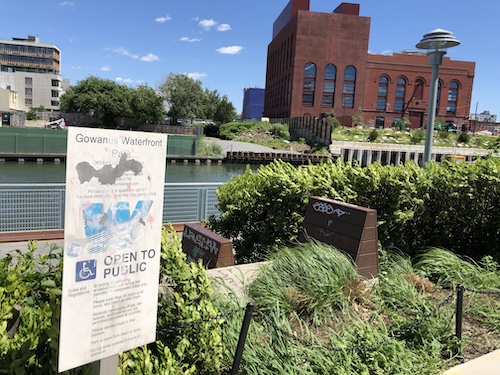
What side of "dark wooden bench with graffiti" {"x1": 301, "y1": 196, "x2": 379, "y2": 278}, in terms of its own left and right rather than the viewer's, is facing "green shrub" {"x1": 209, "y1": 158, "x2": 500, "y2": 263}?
back

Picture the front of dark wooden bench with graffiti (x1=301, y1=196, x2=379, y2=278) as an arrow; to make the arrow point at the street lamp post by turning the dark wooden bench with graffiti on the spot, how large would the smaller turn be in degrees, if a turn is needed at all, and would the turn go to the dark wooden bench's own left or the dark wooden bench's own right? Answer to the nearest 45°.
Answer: approximately 135° to the dark wooden bench's own right

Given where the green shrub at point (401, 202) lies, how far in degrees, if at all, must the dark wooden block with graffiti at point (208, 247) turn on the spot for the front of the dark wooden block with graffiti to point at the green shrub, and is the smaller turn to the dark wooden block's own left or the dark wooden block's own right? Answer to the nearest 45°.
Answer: approximately 135° to the dark wooden block's own left

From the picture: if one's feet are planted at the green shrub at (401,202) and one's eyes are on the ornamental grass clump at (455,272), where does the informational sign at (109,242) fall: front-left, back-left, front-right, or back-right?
front-right

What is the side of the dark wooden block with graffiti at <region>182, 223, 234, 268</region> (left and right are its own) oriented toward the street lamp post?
back

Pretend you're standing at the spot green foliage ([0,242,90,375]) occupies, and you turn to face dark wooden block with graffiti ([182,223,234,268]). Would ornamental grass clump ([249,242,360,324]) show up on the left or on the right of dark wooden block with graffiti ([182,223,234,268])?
right

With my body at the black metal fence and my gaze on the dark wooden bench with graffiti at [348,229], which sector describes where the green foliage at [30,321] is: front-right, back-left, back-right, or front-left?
back-left

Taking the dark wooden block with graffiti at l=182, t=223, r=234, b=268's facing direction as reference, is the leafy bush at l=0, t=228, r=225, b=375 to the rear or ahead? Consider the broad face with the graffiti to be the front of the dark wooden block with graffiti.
ahead

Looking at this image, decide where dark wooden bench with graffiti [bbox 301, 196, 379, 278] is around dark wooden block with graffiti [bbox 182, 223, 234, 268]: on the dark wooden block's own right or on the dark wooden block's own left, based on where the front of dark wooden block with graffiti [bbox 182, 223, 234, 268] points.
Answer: on the dark wooden block's own left

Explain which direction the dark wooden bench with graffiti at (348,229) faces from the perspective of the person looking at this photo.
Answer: facing the viewer and to the left of the viewer

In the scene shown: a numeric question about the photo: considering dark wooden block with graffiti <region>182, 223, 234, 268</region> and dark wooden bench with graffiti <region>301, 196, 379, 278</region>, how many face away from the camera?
0

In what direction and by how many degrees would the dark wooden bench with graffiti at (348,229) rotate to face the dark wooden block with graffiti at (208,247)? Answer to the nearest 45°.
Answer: approximately 45° to its right

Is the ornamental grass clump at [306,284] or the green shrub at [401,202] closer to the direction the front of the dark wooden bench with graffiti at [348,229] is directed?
the ornamental grass clump

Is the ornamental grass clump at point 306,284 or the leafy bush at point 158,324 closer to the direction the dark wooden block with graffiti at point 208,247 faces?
the leafy bush
